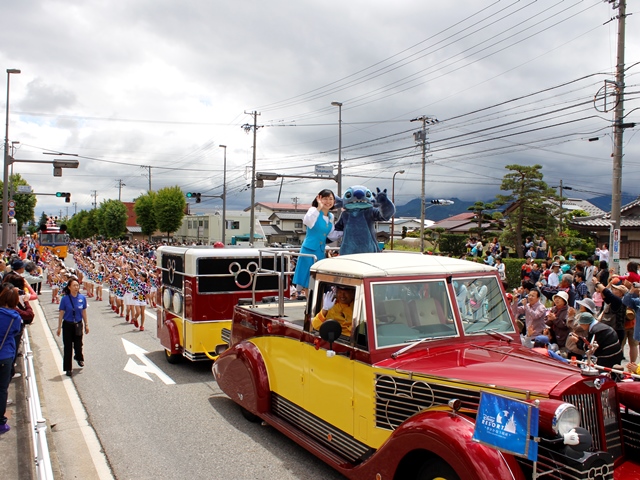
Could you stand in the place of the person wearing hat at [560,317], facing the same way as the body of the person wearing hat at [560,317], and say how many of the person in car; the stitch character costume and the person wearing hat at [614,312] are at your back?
1

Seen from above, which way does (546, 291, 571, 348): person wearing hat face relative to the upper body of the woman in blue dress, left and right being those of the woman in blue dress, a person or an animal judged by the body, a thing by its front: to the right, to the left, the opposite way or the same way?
to the right

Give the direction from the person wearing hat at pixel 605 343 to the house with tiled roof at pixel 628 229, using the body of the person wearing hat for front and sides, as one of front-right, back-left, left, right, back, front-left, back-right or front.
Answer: right

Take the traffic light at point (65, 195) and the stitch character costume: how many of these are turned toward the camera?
2

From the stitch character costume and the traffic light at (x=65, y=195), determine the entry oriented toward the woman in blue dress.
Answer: the traffic light

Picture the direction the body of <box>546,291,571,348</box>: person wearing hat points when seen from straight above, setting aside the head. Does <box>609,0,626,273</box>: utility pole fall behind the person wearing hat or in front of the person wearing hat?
behind

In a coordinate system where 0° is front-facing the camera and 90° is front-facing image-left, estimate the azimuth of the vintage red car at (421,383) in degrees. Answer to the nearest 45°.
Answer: approximately 315°

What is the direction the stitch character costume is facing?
toward the camera

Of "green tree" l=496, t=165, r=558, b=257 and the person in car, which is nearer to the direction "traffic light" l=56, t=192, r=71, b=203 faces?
the person in car

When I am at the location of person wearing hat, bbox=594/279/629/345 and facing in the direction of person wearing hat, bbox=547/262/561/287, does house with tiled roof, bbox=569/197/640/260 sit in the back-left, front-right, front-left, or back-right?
front-right

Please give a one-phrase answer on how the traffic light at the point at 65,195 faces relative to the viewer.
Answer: facing the viewer

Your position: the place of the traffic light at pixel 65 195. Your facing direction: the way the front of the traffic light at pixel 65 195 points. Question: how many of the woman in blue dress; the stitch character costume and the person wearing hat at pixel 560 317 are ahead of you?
3

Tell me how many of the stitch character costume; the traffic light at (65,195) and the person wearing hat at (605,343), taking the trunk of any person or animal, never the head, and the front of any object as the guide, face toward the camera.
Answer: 2

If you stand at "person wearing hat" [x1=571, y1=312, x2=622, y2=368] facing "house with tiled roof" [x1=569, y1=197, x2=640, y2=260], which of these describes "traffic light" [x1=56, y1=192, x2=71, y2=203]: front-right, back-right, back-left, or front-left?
front-left

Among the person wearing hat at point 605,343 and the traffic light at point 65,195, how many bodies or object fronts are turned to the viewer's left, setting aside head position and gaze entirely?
1

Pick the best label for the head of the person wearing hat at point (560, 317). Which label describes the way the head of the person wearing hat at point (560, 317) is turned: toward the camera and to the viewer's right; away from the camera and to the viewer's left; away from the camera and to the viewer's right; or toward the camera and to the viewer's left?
toward the camera and to the viewer's left

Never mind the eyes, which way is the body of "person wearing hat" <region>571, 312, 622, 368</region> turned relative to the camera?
to the viewer's left

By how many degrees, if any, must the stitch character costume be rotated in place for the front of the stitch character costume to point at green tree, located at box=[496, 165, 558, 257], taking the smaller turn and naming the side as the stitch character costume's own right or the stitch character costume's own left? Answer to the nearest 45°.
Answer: approximately 180°

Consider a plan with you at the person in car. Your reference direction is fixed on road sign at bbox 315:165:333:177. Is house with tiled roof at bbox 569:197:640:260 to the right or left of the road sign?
right
